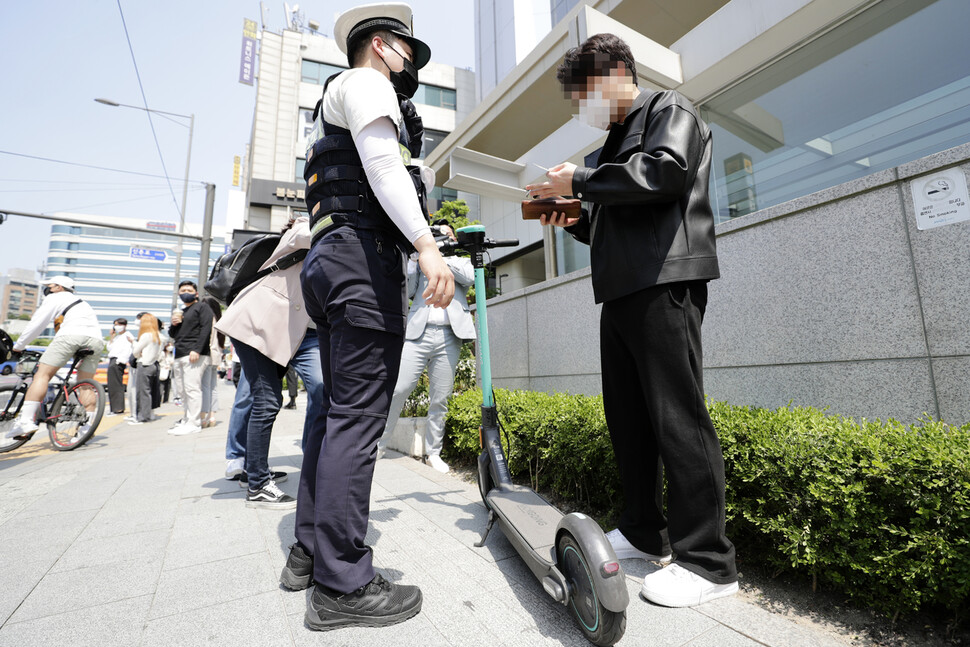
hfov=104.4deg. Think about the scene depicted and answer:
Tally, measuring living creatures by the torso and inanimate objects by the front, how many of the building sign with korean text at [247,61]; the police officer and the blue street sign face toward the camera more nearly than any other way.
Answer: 2

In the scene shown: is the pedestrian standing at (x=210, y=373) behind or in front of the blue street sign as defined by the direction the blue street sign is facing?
in front

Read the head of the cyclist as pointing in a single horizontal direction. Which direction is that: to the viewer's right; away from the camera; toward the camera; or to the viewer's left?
to the viewer's left

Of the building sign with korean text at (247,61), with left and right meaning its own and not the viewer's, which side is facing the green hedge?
front

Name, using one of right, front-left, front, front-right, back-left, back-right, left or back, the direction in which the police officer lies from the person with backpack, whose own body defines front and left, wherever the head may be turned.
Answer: right

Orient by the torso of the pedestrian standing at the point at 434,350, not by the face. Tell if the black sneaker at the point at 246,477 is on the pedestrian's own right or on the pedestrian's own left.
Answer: on the pedestrian's own right

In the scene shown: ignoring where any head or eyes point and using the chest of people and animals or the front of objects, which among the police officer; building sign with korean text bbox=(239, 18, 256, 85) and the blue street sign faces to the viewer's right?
the police officer

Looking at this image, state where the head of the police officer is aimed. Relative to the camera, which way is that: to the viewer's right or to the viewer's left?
to the viewer's right

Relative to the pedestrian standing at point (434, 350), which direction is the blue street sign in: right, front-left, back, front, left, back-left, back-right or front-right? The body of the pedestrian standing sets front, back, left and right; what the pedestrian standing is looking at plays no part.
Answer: back-right

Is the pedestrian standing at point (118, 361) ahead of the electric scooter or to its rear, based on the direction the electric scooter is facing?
ahead

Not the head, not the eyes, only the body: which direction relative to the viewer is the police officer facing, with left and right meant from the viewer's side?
facing to the right of the viewer
